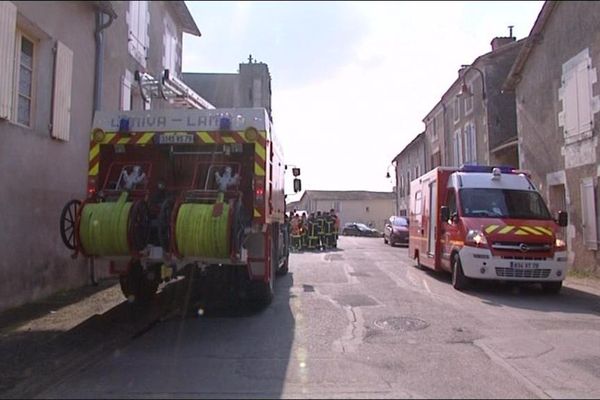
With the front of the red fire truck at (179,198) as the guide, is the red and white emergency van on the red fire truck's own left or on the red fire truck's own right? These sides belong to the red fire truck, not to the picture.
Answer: on the red fire truck's own right

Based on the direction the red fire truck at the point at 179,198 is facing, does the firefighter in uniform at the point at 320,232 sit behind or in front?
in front

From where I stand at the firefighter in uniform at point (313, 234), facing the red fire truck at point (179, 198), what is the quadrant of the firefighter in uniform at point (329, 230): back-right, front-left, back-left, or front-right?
back-left

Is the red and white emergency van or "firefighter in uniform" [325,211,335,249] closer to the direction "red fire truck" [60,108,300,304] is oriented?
the firefighter in uniform

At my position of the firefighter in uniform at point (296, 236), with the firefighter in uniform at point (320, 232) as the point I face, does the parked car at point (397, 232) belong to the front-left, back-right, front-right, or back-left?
front-left

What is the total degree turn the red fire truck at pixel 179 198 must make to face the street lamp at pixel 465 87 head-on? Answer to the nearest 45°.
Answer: approximately 45° to its right

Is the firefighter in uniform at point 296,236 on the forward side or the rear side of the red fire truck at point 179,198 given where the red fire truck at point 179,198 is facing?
on the forward side

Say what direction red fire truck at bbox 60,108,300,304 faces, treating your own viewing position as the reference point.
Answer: facing away from the viewer

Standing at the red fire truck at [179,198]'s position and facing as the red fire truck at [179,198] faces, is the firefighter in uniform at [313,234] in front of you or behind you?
in front
